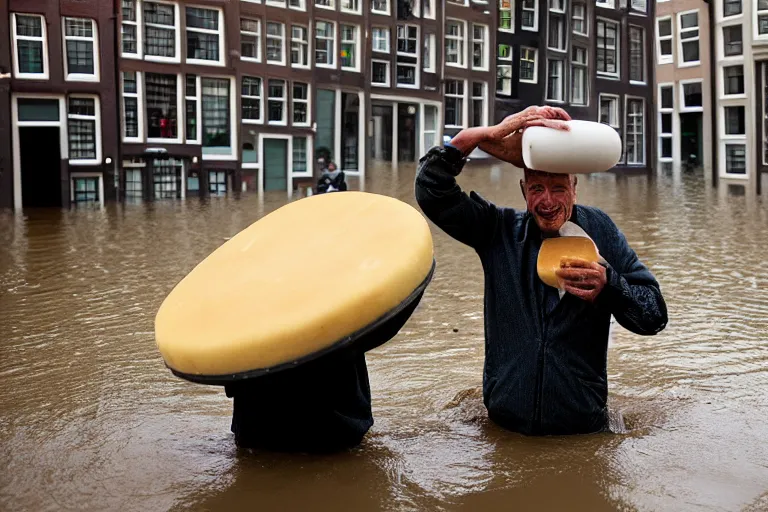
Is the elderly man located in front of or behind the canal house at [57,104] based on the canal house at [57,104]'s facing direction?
in front

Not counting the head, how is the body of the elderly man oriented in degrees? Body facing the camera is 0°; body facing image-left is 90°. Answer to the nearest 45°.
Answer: approximately 0°

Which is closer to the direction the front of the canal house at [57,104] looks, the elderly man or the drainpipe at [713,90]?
the elderly man

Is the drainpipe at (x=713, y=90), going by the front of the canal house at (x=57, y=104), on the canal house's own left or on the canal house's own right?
on the canal house's own left

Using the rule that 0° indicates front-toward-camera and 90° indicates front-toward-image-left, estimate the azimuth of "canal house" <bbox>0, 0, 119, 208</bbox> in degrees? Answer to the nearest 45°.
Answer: approximately 0°

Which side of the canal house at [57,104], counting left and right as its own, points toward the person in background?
left

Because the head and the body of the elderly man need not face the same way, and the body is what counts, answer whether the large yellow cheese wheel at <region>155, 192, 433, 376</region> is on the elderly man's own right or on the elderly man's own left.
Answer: on the elderly man's own right

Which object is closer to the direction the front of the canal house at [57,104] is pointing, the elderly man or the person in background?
the elderly man

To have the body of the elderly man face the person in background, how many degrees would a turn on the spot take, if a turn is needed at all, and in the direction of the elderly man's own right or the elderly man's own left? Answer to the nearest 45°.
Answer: approximately 180°

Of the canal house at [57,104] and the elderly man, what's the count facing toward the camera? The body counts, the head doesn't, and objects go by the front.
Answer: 2

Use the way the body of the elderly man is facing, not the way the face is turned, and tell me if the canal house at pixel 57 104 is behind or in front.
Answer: behind
